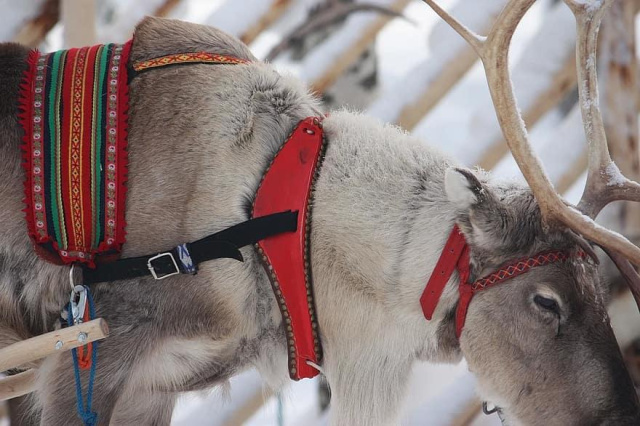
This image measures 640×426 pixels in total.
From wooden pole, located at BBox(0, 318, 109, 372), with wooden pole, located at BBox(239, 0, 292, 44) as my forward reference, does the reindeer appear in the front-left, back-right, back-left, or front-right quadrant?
front-right

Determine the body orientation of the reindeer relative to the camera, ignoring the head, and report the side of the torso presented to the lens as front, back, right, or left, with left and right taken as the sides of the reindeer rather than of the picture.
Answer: right

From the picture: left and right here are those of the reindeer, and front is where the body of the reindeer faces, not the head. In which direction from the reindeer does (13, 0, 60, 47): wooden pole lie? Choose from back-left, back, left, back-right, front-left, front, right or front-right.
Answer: back-left
